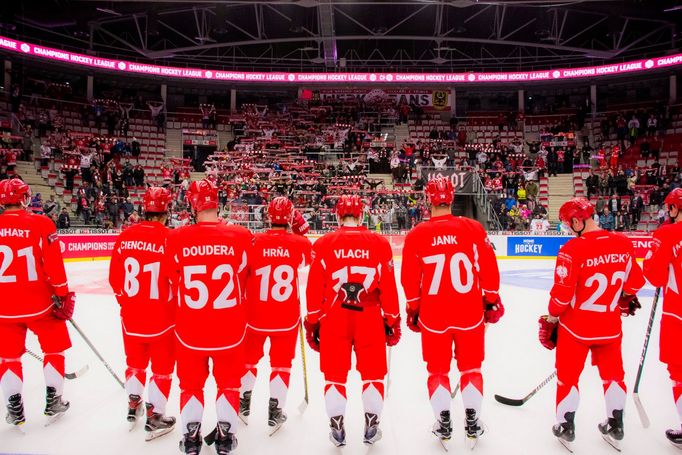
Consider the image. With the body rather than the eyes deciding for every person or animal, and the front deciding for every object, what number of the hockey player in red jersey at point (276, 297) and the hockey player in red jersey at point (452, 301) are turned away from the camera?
2

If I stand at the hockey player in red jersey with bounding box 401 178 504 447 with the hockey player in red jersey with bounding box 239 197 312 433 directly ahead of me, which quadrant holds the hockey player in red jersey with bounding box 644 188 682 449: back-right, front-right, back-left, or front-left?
back-right

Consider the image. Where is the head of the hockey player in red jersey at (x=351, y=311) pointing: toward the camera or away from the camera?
away from the camera

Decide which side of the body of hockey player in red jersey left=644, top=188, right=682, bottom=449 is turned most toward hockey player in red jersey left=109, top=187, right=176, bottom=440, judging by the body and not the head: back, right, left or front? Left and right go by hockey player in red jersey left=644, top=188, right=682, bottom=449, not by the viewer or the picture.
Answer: left

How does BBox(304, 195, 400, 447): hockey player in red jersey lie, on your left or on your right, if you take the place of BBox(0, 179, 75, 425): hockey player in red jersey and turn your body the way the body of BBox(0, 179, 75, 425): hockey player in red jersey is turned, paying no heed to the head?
on your right

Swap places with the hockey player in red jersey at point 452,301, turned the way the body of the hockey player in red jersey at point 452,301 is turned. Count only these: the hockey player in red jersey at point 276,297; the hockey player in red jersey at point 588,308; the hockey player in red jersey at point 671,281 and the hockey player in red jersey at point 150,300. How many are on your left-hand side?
2

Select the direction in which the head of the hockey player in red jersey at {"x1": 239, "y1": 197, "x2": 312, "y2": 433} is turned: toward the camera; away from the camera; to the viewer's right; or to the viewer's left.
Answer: away from the camera

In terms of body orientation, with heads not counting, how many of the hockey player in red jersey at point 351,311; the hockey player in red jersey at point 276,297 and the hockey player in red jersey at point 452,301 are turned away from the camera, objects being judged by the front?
3

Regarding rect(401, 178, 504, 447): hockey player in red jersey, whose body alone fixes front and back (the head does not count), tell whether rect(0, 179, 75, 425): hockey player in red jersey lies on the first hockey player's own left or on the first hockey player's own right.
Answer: on the first hockey player's own left

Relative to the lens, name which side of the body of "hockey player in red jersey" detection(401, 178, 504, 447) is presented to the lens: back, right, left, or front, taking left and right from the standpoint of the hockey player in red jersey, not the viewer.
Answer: back

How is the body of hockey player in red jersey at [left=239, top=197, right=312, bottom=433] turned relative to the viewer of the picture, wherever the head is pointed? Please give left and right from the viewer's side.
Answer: facing away from the viewer

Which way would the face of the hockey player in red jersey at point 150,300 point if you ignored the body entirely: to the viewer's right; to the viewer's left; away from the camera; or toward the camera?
away from the camera

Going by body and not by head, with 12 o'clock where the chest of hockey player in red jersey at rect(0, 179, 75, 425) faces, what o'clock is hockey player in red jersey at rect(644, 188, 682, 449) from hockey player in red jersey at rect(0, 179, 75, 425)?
hockey player in red jersey at rect(644, 188, 682, 449) is roughly at 4 o'clock from hockey player in red jersey at rect(0, 179, 75, 425).
